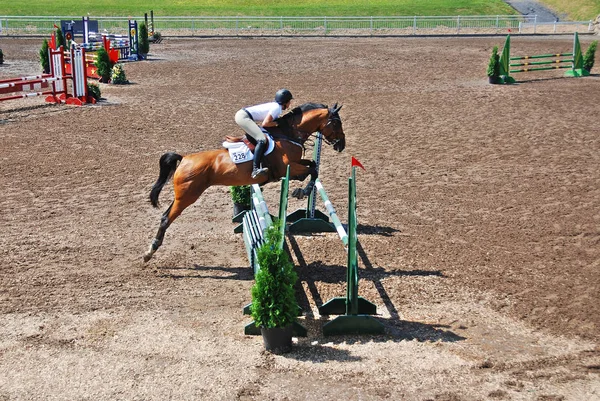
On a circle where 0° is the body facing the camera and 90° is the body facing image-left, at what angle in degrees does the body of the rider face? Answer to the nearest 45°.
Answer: approximately 270°

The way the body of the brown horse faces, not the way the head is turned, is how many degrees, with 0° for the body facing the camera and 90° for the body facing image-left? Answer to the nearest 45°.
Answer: approximately 270°

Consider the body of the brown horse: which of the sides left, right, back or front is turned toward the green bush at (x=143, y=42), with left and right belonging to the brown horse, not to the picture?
left

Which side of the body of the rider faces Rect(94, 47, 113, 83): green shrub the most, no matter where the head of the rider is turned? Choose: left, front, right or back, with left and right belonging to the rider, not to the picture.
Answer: left

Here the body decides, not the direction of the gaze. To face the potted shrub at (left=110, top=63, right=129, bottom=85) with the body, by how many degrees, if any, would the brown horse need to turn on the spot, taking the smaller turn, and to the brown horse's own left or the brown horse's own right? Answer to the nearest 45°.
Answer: approximately 90° to the brown horse's own left

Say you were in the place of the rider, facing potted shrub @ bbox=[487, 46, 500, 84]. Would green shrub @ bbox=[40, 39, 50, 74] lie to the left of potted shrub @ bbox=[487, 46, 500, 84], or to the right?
left
